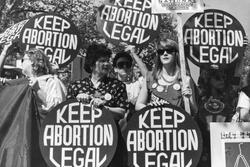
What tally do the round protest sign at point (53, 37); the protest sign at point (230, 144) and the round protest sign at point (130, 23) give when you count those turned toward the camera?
3

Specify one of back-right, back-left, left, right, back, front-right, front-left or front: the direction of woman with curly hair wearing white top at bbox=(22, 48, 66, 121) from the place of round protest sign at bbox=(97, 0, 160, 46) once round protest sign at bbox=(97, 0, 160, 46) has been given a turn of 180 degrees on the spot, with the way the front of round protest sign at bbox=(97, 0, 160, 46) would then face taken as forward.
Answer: left

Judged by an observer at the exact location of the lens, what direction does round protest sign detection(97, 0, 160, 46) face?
facing the viewer

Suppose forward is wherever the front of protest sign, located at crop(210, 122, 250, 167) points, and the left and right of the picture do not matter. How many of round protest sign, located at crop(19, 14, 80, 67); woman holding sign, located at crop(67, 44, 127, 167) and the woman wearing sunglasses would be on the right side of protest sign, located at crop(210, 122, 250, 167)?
3

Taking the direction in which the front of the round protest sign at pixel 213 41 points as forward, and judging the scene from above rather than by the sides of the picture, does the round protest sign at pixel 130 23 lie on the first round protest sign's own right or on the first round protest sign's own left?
on the first round protest sign's own right

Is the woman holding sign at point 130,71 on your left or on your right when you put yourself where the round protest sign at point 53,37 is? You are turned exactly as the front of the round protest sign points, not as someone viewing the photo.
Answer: on your left

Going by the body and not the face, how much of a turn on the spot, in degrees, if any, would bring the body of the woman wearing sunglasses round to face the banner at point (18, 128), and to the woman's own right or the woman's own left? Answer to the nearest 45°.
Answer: approximately 90° to the woman's own right

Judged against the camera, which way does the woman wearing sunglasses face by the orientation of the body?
toward the camera
